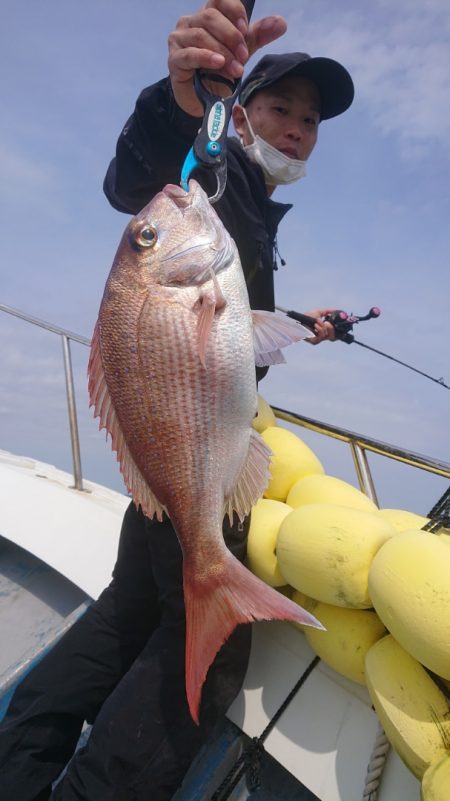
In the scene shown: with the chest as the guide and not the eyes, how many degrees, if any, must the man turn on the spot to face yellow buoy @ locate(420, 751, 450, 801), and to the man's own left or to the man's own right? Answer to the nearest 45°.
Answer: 0° — they already face it

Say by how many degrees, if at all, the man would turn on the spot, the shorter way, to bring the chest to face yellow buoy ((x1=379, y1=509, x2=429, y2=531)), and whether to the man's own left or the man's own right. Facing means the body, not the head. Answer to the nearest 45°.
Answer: approximately 45° to the man's own left

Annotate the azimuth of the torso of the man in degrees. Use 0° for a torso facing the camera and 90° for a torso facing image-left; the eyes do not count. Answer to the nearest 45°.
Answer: approximately 315°

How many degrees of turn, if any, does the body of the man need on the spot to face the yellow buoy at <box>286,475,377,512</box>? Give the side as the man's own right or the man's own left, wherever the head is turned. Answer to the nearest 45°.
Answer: approximately 45° to the man's own left
